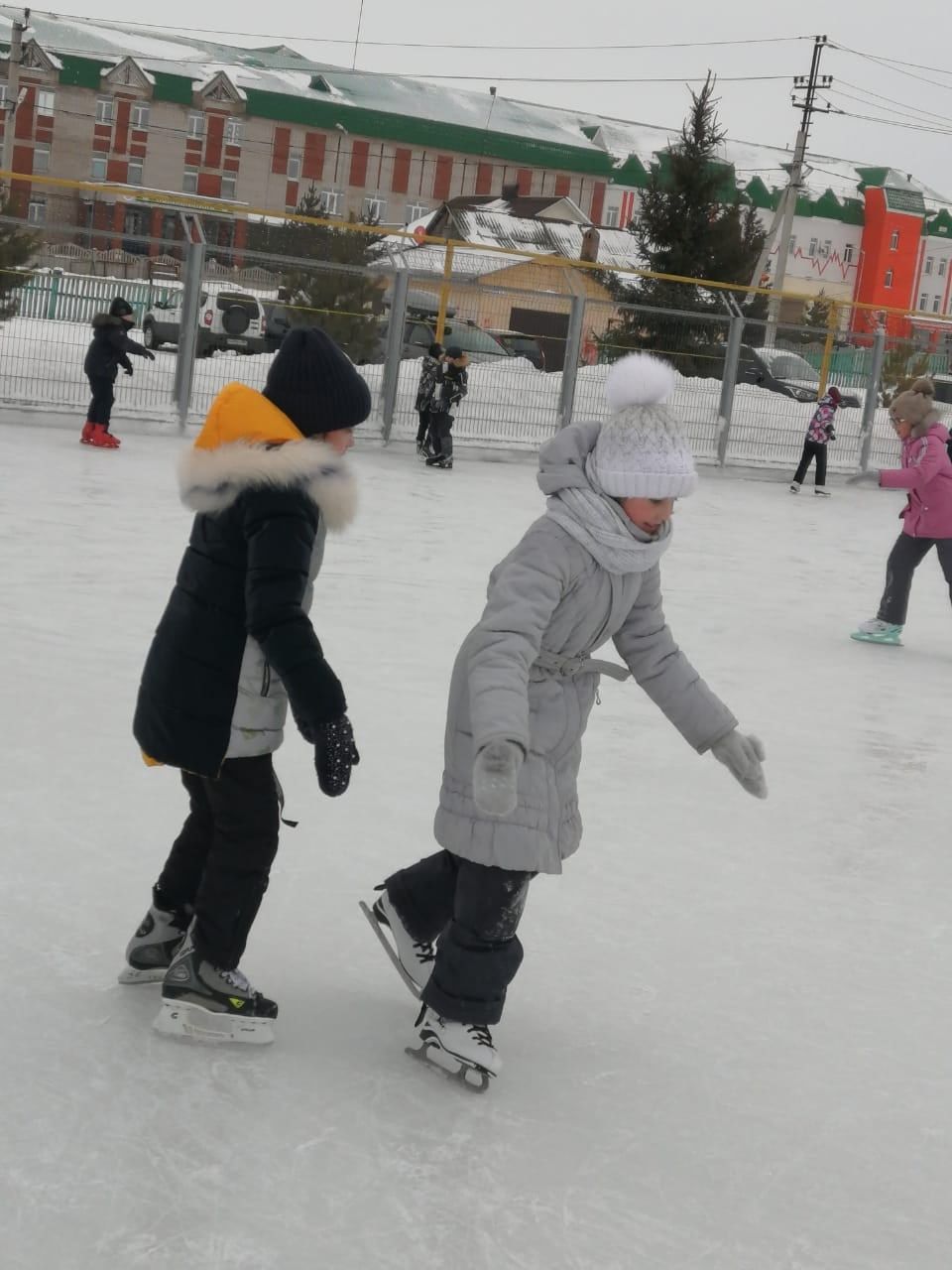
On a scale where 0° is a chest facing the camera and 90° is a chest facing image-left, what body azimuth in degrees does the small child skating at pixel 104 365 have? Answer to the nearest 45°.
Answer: approximately 270°

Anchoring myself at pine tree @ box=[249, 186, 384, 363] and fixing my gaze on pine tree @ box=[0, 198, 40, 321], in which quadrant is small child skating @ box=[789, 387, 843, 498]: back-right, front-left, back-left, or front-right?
back-left

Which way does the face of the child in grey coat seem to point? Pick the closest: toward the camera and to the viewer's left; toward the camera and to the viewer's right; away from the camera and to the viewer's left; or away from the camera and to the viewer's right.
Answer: toward the camera and to the viewer's right

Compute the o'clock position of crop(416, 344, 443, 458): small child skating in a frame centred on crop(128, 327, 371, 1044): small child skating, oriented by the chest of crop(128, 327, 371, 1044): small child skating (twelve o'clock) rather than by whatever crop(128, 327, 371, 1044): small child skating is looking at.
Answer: crop(416, 344, 443, 458): small child skating is roughly at 9 o'clock from crop(128, 327, 371, 1044): small child skating.

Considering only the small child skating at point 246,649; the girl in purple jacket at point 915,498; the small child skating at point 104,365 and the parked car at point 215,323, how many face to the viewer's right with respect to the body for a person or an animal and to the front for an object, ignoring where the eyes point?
2

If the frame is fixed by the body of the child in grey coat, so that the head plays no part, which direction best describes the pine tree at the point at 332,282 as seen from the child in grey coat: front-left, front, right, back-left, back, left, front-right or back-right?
back-left

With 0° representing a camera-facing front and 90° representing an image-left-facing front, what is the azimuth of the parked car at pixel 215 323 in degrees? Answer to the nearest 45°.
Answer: approximately 135°

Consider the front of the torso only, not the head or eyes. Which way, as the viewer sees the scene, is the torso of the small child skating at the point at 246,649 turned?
to the viewer's right

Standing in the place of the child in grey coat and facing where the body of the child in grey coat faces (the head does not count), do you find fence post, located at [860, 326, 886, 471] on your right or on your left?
on your left

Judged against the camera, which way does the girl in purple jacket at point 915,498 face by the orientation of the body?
to the viewer's left

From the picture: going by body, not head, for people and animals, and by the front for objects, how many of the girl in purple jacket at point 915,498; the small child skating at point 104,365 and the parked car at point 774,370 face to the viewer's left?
1

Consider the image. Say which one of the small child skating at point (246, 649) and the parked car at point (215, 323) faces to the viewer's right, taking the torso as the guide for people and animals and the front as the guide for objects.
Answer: the small child skating

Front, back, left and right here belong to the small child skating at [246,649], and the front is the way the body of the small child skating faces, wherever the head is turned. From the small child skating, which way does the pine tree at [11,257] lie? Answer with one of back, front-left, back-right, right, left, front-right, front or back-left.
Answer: left
